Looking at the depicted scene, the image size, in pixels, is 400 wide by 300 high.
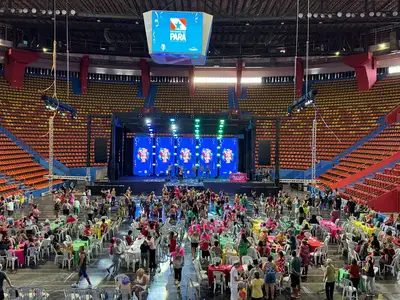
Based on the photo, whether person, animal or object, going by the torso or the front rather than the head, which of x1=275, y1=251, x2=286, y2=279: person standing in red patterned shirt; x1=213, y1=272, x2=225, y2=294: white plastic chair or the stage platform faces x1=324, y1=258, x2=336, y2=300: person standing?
the stage platform

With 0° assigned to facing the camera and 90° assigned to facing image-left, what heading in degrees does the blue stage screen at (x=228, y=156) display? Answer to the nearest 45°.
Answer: approximately 0°

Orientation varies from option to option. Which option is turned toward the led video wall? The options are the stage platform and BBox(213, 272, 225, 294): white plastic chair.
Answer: the white plastic chair

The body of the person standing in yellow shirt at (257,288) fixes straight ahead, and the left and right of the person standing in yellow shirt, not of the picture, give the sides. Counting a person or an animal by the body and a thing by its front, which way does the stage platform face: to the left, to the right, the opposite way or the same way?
the opposite way

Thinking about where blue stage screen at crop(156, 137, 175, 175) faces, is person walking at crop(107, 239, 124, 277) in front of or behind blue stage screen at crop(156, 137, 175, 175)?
in front

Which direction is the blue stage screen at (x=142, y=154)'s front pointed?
toward the camera

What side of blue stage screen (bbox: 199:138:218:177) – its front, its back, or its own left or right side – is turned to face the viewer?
front

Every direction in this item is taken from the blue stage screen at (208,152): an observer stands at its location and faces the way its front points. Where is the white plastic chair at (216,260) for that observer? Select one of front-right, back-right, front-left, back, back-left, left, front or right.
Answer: front

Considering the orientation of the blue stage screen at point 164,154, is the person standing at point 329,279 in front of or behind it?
in front

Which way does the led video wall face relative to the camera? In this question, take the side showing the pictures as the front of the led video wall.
toward the camera

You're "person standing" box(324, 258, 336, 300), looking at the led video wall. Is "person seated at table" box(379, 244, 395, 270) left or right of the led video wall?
right

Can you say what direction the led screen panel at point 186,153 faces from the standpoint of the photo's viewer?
facing the viewer

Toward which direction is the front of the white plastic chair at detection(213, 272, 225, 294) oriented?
away from the camera

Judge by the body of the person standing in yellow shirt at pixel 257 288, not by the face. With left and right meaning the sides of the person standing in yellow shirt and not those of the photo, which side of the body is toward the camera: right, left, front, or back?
back

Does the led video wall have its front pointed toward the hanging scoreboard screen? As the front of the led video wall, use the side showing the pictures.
yes

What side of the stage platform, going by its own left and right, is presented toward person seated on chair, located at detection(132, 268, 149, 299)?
front

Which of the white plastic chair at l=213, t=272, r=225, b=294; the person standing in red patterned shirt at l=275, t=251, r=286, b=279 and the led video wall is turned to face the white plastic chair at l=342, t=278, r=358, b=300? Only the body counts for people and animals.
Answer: the led video wall
